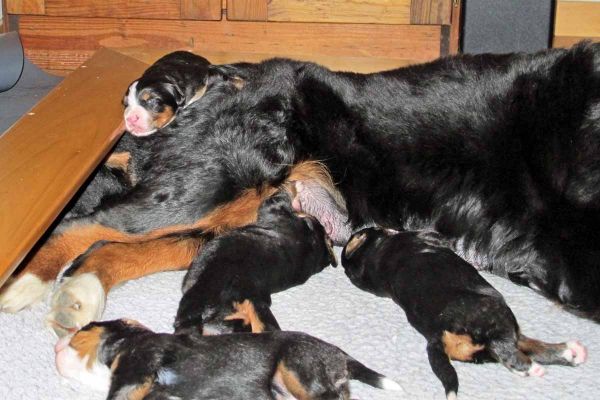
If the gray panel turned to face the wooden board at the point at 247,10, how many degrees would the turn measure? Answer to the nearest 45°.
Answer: approximately 90° to its right

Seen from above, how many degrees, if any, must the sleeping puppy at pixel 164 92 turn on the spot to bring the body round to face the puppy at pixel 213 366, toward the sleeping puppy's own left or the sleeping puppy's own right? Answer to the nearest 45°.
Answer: approximately 45° to the sleeping puppy's own left

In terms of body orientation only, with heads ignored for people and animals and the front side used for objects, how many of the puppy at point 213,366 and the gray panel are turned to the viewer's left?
1

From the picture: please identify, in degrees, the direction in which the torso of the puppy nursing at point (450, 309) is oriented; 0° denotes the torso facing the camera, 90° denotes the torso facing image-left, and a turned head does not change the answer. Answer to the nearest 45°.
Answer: approximately 135°

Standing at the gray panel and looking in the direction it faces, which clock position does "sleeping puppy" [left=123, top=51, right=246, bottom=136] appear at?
The sleeping puppy is roughly at 1 o'clock from the gray panel.

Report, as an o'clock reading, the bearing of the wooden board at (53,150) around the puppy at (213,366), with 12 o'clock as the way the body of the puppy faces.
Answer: The wooden board is roughly at 2 o'clock from the puppy.

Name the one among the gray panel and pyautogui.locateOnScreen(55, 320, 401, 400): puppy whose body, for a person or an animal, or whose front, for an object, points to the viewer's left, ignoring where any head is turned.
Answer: the puppy

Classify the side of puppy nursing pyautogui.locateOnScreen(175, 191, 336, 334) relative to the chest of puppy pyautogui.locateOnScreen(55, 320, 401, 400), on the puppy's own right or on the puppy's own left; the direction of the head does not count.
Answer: on the puppy's own right

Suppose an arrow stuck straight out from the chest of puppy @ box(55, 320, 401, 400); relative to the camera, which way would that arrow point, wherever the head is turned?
to the viewer's left

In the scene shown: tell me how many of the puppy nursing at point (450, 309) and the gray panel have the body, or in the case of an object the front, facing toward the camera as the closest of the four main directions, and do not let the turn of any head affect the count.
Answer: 1

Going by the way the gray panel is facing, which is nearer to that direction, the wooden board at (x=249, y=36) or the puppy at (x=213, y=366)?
the puppy

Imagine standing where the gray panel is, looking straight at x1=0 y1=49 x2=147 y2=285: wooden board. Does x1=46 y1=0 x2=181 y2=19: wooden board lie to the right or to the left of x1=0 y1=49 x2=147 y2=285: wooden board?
right

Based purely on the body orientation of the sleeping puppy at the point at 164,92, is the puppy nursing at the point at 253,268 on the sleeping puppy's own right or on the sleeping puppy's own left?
on the sleeping puppy's own left
